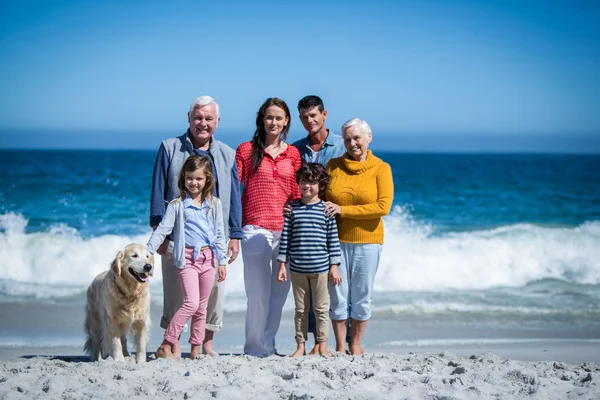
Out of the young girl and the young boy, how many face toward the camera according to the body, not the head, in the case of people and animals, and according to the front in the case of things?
2

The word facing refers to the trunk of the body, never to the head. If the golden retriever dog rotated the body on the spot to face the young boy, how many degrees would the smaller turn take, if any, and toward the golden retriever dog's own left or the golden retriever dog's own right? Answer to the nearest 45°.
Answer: approximately 45° to the golden retriever dog's own left

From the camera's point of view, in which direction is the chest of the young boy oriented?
toward the camera

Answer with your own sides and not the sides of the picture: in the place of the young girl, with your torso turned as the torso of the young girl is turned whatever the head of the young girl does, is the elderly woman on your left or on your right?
on your left

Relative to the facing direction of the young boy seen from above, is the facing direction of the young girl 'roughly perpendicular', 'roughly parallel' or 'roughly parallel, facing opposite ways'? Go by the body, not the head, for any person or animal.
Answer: roughly parallel

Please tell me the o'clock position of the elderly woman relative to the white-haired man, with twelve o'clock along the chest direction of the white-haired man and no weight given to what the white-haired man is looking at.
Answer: The elderly woman is roughly at 9 o'clock from the white-haired man.

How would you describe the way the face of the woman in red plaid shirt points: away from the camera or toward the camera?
toward the camera

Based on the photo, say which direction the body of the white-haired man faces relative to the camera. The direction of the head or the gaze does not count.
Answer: toward the camera

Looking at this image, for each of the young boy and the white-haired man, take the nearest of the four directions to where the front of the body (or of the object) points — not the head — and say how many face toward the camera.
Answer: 2

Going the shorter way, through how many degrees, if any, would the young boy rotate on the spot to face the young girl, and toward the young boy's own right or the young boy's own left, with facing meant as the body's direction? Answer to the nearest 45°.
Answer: approximately 90° to the young boy's own right

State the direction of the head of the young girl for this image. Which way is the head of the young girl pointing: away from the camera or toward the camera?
toward the camera

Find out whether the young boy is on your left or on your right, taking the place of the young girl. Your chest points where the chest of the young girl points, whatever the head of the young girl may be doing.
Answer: on your left

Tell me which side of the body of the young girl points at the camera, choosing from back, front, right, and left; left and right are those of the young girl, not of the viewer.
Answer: front

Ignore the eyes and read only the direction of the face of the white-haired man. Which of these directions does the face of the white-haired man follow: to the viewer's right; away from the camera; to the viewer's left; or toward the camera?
toward the camera

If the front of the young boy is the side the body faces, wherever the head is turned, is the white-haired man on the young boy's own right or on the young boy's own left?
on the young boy's own right

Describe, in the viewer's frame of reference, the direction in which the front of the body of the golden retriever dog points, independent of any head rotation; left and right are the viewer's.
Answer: facing the viewer and to the right of the viewer
